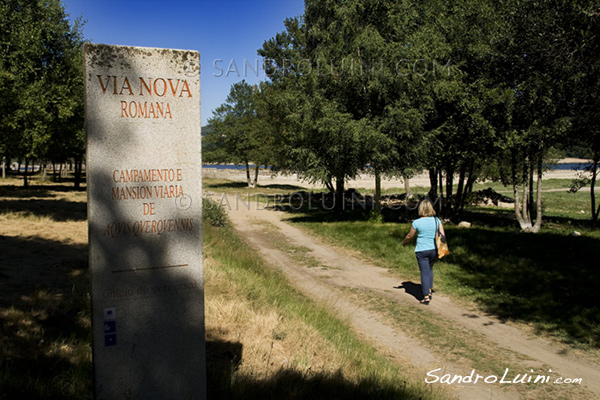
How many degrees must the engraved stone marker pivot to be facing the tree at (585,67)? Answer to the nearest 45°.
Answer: approximately 135° to its left

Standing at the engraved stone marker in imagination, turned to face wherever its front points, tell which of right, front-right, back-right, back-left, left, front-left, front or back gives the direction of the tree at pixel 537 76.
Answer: back-left

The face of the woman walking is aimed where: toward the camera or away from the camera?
away from the camera

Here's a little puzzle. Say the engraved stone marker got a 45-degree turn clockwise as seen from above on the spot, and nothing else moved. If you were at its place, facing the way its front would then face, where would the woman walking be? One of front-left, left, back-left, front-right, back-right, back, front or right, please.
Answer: back

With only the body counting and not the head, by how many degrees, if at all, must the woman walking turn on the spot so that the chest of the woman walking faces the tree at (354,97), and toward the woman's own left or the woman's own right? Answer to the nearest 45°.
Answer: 0° — they already face it

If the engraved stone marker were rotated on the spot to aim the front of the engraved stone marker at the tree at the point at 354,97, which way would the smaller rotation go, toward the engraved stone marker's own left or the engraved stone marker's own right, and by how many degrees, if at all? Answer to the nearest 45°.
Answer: approximately 135° to the engraved stone marker's own left

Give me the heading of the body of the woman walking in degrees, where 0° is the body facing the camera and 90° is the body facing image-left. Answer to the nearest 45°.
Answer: approximately 180°

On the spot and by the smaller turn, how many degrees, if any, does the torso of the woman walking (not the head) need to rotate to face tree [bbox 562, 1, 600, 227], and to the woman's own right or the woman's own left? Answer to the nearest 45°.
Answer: approximately 45° to the woman's own right
